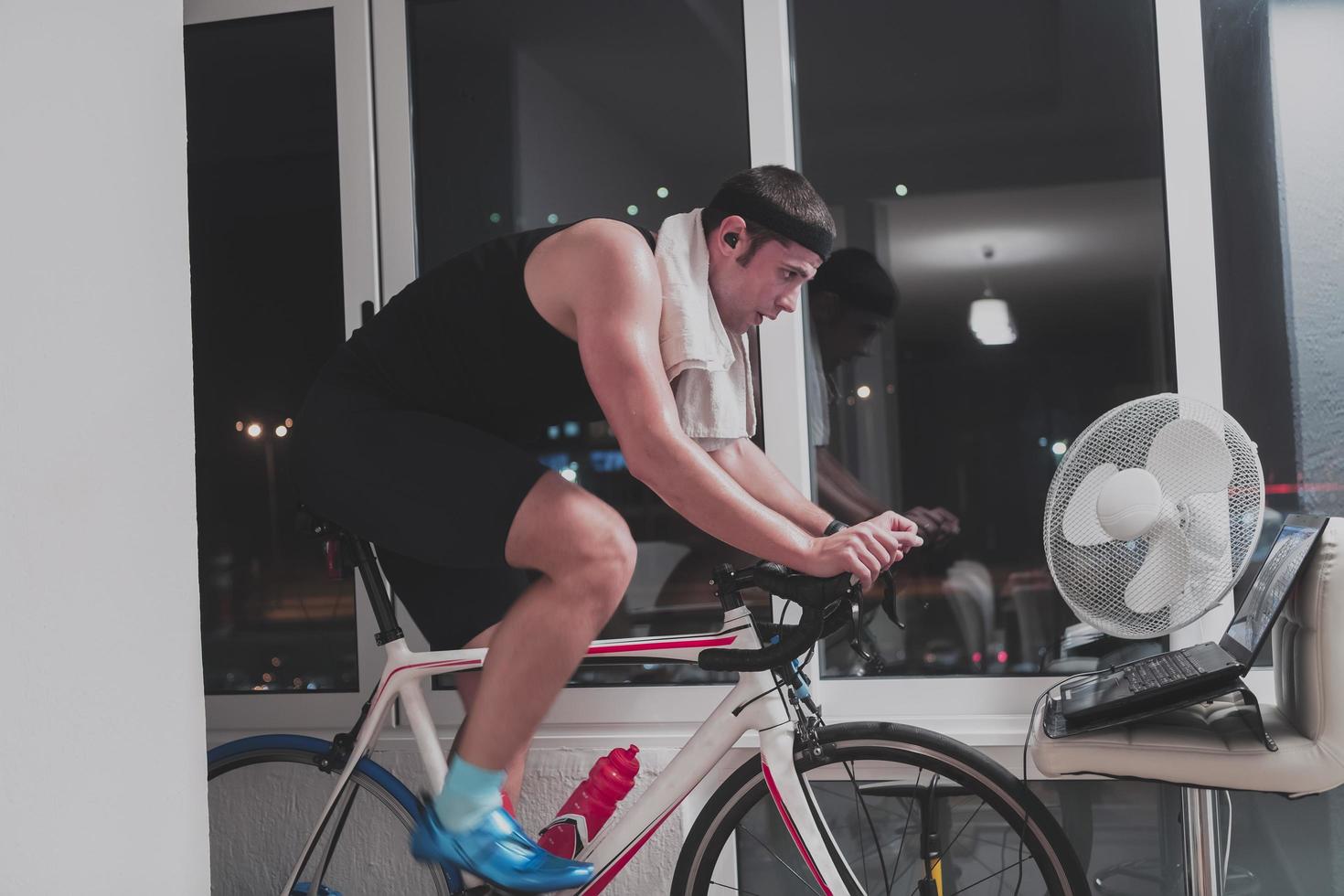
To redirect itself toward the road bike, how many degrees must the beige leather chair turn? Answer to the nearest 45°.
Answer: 0° — it already faces it

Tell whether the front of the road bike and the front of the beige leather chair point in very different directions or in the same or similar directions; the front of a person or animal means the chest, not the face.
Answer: very different directions

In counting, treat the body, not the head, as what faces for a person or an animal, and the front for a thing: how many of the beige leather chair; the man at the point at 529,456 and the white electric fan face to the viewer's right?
1

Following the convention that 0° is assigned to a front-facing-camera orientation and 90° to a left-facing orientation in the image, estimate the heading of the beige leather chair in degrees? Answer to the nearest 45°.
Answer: approximately 90°

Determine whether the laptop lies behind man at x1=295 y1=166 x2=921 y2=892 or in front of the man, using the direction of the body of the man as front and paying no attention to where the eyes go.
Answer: in front

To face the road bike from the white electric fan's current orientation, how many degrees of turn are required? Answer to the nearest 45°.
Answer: approximately 45° to its right

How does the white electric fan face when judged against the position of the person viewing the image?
facing the viewer and to the left of the viewer

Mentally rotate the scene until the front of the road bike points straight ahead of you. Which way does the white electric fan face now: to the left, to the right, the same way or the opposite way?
the opposite way

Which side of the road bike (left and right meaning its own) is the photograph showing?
right

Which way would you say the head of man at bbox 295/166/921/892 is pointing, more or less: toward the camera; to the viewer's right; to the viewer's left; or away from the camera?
to the viewer's right

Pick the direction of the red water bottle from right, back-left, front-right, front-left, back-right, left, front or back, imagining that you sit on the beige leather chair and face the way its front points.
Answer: front

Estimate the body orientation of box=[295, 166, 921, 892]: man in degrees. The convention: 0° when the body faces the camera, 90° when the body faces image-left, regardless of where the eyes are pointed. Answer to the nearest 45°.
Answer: approximately 270°
